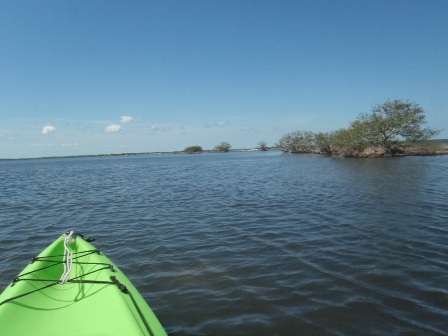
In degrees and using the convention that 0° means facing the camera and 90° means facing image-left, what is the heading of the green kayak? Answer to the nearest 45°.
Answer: approximately 180°
